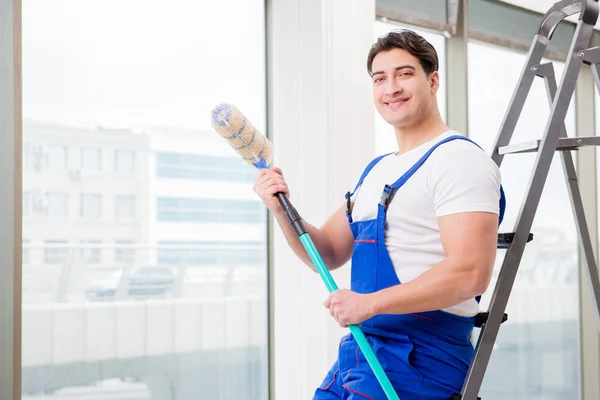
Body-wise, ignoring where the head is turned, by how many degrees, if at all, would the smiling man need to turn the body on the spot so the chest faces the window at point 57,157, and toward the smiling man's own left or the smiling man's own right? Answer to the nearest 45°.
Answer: approximately 90° to the smiling man's own right

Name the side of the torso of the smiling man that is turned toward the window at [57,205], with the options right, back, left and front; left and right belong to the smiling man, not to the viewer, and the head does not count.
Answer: right

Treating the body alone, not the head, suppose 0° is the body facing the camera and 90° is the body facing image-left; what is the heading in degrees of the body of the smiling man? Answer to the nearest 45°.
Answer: approximately 45°

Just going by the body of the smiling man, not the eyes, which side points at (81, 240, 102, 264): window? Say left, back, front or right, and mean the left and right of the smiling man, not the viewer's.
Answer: right
